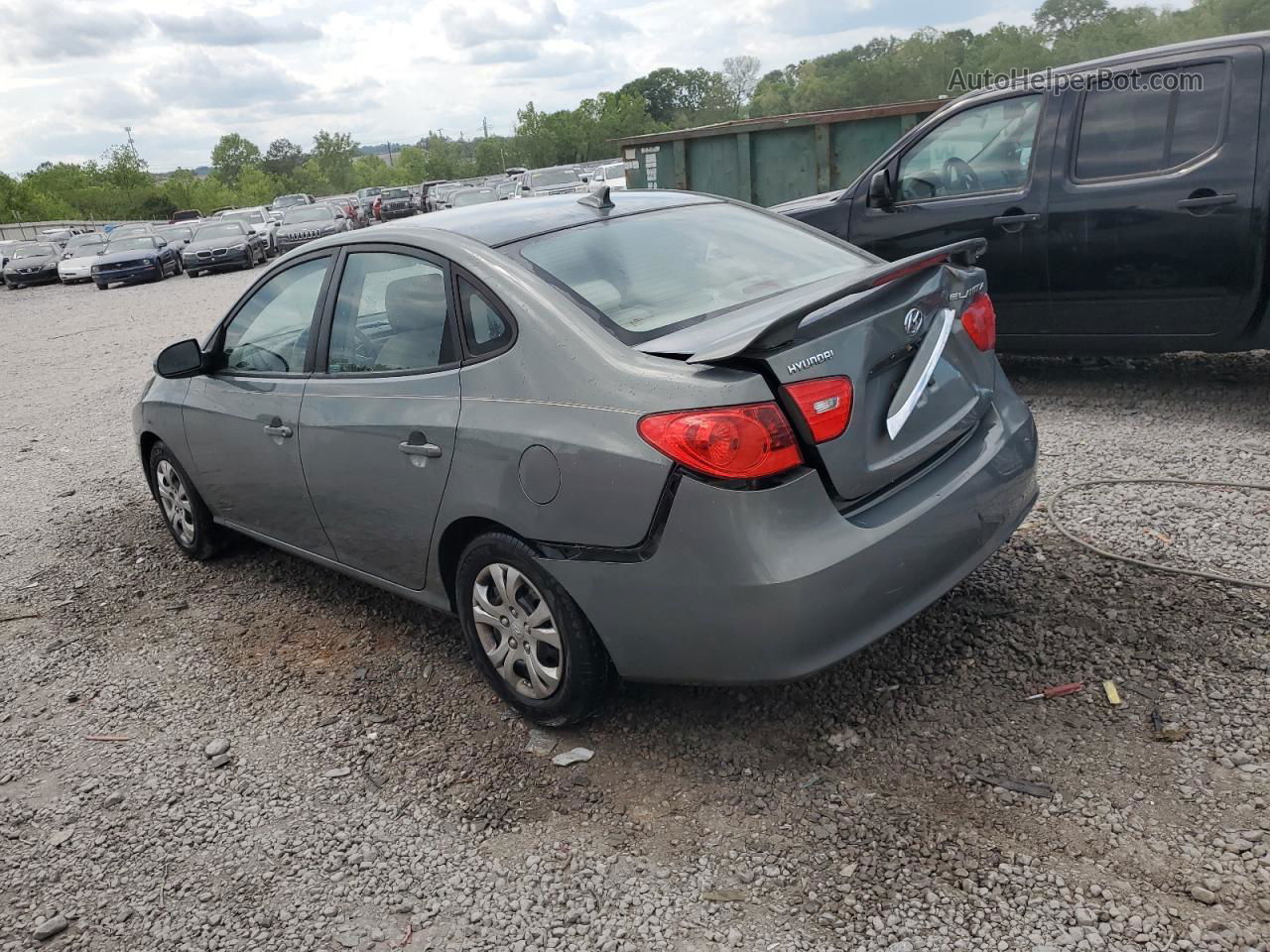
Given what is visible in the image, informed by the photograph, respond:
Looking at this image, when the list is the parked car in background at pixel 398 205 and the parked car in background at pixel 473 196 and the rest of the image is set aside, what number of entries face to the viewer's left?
0

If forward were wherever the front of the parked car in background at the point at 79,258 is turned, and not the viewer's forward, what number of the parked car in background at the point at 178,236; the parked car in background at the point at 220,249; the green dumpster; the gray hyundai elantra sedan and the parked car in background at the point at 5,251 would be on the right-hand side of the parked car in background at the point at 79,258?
1

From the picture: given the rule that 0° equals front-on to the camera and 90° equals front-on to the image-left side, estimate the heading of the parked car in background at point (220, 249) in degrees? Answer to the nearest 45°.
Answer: approximately 45°

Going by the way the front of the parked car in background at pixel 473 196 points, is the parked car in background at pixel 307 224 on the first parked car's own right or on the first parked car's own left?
on the first parked car's own right

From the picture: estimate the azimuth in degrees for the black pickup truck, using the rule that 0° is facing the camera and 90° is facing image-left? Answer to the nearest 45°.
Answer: approximately 90°

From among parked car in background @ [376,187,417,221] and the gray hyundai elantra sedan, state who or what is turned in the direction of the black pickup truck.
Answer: the parked car in background

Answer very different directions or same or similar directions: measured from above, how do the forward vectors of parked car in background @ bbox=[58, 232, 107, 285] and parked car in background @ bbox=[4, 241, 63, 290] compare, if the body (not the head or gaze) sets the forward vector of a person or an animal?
same or similar directions

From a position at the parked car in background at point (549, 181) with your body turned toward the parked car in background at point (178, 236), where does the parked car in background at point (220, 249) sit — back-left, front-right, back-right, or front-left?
front-left

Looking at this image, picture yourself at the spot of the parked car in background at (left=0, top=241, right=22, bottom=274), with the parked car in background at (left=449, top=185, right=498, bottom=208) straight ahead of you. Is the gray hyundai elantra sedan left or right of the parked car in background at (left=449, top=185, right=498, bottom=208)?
right

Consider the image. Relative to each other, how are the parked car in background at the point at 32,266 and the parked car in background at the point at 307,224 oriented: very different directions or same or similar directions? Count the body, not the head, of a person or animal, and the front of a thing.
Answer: same or similar directions

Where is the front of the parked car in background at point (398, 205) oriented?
toward the camera

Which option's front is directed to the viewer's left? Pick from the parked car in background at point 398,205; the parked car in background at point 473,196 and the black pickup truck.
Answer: the black pickup truck

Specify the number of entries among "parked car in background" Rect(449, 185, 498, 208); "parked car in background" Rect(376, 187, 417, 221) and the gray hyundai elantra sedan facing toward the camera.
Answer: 2

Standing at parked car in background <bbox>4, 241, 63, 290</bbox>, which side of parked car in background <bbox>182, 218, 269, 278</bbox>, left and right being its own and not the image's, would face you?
right

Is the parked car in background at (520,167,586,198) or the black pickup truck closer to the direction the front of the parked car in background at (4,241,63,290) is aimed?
the black pickup truck

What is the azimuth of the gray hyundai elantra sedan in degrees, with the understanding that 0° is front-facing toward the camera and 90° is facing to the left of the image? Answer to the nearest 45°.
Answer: approximately 135°

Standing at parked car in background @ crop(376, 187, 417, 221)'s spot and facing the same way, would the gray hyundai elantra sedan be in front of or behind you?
in front

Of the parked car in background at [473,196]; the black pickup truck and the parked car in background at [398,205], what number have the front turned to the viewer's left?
1

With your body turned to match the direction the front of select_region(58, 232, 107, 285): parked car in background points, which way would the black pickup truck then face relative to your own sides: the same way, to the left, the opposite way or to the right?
to the right

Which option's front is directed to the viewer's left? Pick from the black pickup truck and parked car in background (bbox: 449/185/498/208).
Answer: the black pickup truck

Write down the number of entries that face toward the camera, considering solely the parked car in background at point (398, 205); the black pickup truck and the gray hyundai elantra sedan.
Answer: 1
